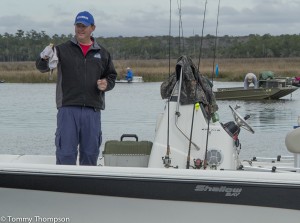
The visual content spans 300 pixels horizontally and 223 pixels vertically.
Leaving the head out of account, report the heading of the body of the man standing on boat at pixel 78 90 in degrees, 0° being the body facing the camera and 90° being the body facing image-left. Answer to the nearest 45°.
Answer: approximately 0°

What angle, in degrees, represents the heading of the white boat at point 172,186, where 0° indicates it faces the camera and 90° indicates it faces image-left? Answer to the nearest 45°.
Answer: approximately 90°

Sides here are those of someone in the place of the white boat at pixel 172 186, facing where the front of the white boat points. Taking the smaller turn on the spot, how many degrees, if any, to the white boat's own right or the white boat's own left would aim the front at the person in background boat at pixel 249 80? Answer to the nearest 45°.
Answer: approximately 90° to the white boat's own right

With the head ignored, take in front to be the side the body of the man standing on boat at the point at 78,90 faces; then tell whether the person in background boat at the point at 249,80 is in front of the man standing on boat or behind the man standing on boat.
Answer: behind
